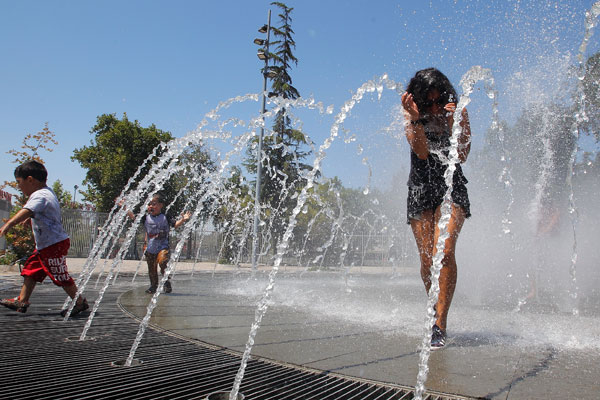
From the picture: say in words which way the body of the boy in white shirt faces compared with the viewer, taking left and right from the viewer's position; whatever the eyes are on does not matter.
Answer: facing to the left of the viewer

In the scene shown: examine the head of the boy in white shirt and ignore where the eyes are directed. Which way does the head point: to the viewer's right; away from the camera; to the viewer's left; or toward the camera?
to the viewer's left

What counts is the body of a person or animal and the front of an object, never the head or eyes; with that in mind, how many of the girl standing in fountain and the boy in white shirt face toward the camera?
1

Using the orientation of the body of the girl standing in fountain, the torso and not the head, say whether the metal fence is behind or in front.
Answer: behind

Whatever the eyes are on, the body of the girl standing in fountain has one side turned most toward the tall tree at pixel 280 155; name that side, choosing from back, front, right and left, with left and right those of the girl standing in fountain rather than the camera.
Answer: back

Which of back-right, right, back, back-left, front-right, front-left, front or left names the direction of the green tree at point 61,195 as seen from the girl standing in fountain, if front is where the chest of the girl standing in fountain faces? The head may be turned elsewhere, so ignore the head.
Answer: back-right

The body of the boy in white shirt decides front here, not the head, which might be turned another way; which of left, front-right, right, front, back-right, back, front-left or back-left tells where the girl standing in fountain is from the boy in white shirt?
back-left

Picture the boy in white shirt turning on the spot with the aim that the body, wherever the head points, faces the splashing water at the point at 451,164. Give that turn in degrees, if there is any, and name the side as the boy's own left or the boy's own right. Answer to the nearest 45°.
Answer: approximately 135° to the boy's own left

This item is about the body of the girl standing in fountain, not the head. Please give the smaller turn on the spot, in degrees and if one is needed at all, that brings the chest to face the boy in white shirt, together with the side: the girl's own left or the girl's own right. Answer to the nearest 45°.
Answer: approximately 90° to the girl's own right

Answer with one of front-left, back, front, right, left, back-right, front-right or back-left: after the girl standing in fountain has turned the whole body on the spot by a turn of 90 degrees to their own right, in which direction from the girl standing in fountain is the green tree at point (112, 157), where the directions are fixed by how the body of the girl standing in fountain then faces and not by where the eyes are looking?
front-right
